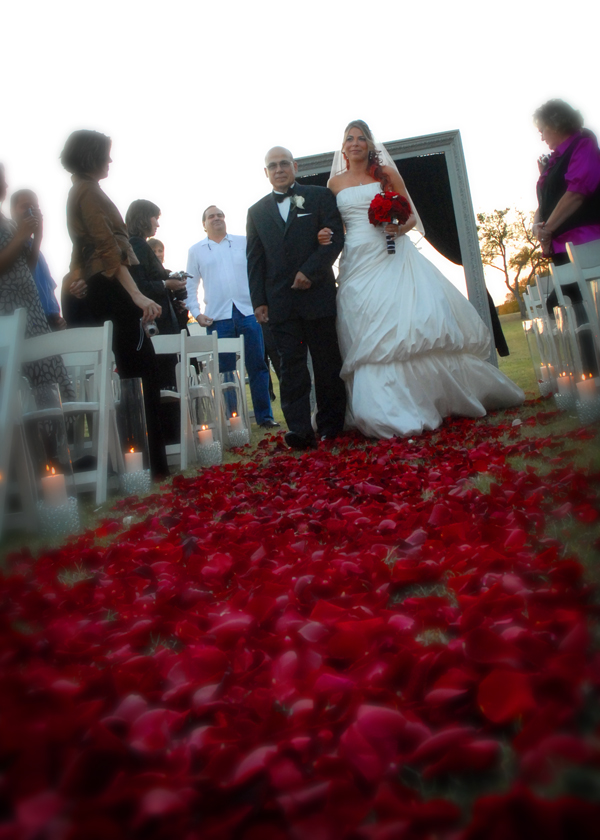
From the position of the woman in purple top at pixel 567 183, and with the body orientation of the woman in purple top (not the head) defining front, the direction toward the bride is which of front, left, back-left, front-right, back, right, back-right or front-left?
front-right

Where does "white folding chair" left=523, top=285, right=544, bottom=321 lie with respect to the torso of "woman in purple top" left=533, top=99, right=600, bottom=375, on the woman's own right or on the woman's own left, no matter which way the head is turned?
on the woman's own right

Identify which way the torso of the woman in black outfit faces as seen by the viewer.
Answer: to the viewer's right

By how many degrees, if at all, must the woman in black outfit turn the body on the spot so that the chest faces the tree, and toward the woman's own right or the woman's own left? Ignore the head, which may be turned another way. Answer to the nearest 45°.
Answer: approximately 45° to the woman's own left

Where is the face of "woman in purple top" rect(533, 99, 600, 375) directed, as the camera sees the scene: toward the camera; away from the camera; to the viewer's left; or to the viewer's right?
to the viewer's left

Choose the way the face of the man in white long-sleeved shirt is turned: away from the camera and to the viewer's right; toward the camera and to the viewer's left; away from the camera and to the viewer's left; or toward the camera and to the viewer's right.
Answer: toward the camera and to the viewer's right

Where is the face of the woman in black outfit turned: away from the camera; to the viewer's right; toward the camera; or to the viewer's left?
to the viewer's right

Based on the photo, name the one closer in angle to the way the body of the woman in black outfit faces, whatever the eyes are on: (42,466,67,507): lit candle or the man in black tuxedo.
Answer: the man in black tuxedo

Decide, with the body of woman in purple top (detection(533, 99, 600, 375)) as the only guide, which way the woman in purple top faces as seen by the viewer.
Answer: to the viewer's left

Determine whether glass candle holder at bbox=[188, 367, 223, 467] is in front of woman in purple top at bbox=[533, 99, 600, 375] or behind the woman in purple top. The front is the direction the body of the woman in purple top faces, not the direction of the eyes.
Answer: in front

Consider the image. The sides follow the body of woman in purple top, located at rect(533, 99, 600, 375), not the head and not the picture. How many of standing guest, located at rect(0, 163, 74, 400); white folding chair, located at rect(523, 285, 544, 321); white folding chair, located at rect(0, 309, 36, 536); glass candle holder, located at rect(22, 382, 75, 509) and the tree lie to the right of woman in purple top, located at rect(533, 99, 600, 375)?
2

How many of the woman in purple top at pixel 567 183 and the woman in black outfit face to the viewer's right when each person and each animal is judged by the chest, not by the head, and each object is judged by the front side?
1
